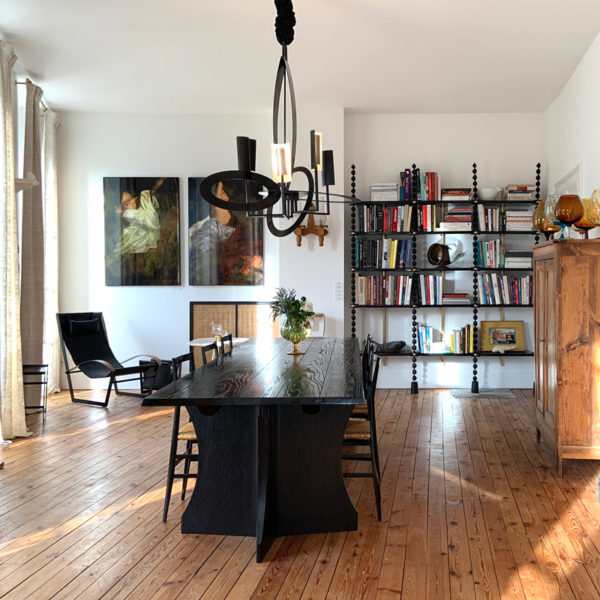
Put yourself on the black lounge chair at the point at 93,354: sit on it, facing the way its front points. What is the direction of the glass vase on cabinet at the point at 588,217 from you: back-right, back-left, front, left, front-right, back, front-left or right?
front

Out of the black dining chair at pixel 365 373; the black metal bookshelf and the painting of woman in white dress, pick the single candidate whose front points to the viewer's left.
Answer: the black dining chair

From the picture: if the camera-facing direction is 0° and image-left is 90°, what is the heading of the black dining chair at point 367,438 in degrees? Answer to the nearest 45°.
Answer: approximately 90°

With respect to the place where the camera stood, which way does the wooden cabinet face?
facing to the left of the viewer

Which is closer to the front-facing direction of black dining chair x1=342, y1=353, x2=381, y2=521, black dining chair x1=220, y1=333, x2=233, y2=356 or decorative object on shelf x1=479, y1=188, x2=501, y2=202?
the black dining chair

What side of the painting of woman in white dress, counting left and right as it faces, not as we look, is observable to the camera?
front

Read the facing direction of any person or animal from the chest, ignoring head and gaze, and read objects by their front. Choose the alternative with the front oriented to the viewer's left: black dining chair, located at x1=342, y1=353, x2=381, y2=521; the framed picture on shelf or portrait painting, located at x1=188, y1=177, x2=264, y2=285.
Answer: the black dining chair

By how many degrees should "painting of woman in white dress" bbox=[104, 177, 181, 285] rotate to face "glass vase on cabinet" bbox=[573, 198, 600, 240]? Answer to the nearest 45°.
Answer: approximately 45° to its left

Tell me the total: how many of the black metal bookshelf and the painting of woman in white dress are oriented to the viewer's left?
0

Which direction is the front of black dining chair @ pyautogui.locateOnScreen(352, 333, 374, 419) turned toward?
to the viewer's left

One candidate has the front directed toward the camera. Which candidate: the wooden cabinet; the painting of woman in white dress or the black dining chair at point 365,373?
the painting of woman in white dress

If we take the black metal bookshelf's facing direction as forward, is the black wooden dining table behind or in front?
in front

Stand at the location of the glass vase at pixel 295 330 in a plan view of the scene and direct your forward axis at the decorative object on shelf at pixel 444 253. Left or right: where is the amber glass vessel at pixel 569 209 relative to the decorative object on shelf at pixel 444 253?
right

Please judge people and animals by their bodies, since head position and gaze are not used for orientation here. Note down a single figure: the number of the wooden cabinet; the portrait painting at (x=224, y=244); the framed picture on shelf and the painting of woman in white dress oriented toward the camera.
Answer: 3

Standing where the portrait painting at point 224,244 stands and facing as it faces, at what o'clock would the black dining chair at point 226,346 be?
The black dining chair is roughly at 12 o'clock from the portrait painting.

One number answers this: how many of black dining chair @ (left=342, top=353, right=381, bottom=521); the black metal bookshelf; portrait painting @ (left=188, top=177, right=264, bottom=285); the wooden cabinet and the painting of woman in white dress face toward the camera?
3

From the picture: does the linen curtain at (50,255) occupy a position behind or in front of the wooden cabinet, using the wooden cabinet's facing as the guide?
in front
